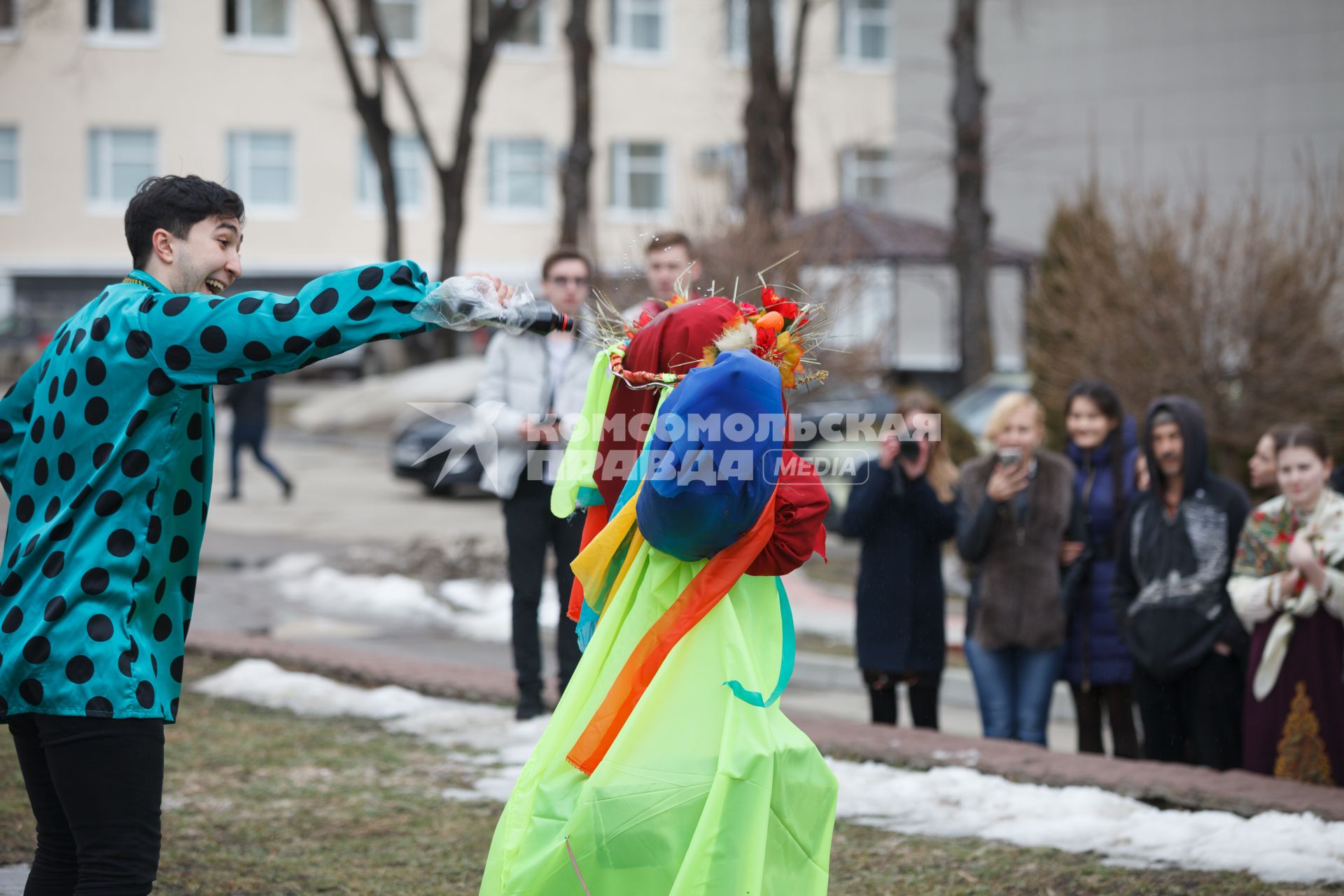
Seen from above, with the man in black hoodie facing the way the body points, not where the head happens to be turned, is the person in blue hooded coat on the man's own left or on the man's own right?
on the man's own right

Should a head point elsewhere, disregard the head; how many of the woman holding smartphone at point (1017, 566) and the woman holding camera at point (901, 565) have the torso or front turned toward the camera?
2

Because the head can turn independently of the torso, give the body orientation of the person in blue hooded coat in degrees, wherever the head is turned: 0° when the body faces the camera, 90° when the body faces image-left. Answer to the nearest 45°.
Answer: approximately 45°

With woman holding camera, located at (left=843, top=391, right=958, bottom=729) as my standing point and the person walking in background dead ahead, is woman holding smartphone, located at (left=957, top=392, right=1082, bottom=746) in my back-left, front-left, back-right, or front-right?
back-right
